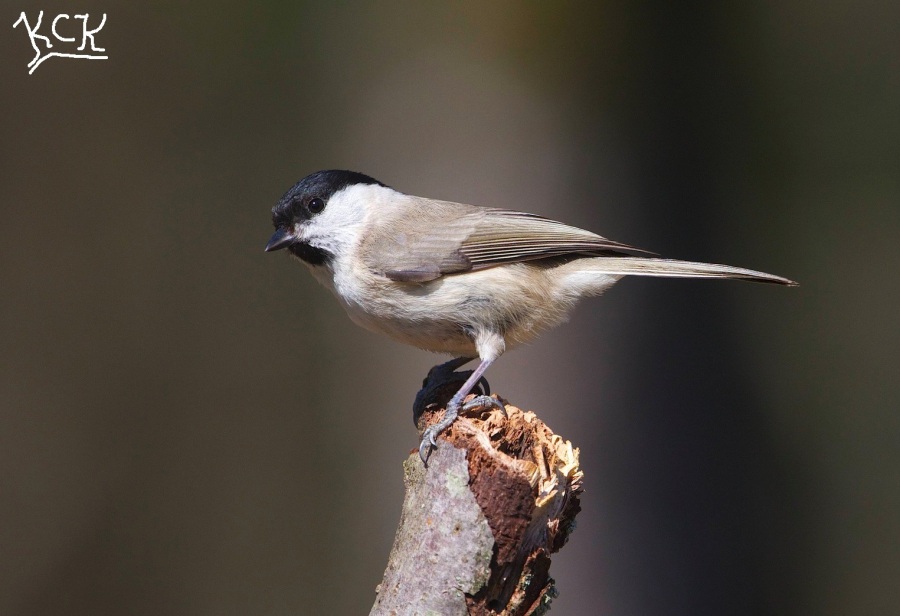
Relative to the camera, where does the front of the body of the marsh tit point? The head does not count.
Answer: to the viewer's left
